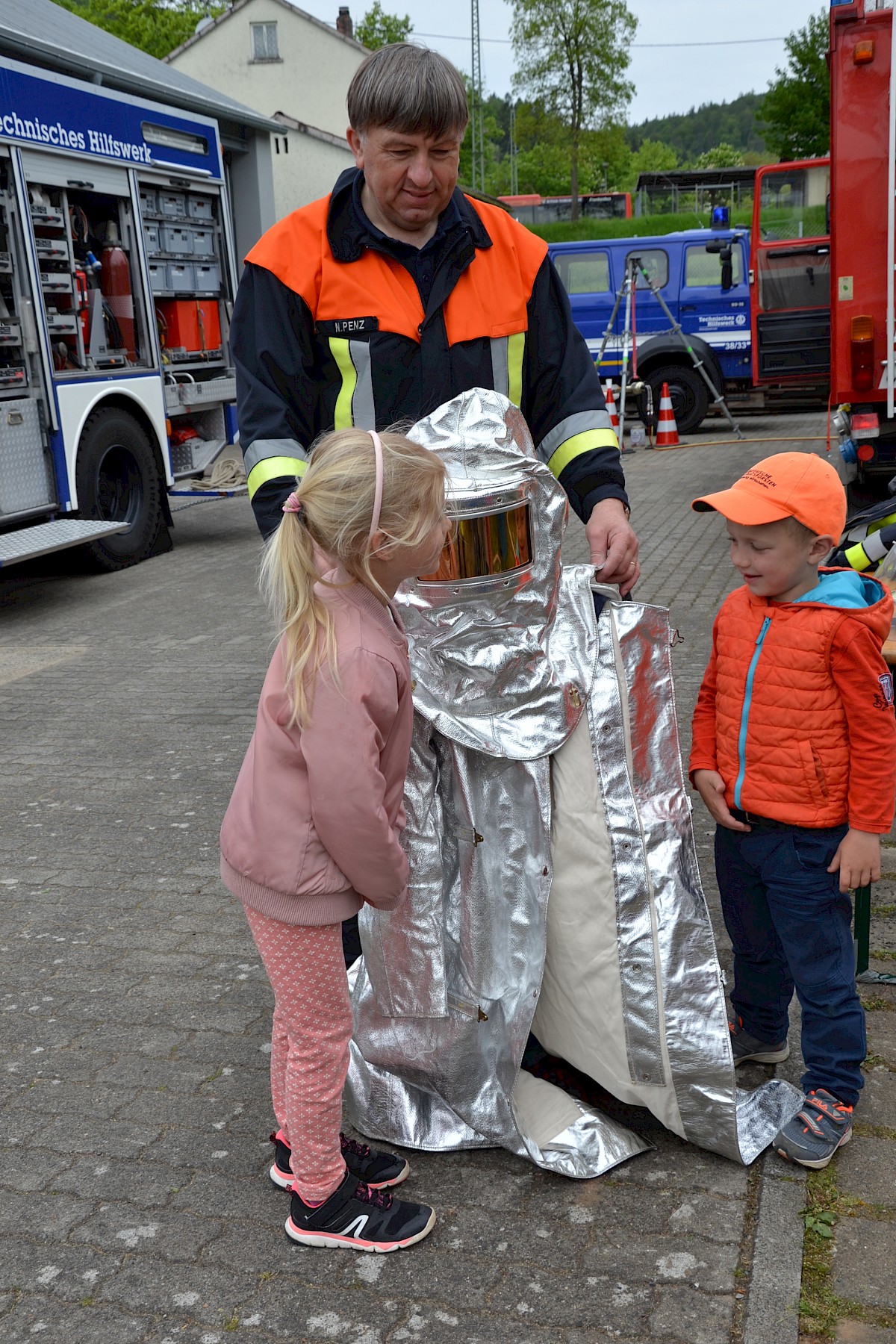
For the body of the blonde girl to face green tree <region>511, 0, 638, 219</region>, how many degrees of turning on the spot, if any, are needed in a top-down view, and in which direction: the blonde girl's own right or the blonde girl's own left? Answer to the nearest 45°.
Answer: approximately 90° to the blonde girl's own left

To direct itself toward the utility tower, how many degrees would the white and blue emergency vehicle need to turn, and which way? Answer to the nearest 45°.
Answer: approximately 135° to its right

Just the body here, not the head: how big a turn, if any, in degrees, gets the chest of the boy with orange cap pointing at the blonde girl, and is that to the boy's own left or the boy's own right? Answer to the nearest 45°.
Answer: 0° — they already face them

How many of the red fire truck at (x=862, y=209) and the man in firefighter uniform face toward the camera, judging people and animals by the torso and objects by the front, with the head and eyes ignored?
1

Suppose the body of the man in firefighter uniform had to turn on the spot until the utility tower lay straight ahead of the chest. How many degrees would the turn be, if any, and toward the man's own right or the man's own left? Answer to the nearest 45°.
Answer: approximately 180°

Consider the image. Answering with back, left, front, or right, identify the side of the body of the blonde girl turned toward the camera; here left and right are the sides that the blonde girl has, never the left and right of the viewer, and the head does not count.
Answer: right

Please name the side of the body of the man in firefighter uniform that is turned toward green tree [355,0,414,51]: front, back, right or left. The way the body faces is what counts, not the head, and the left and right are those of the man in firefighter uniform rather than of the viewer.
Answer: back

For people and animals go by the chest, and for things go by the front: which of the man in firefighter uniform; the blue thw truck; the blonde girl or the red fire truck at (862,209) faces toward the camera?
the man in firefighter uniform

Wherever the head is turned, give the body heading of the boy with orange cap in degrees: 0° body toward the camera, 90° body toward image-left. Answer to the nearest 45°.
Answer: approximately 45°

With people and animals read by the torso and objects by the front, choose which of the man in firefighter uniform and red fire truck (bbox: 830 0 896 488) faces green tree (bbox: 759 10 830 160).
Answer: the red fire truck

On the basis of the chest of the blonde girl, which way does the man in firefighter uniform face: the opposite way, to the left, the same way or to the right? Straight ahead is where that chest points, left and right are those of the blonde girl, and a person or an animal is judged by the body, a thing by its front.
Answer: to the right

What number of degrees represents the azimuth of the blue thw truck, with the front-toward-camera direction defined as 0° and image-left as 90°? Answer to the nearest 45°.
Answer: approximately 270°

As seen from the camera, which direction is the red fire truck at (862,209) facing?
away from the camera
